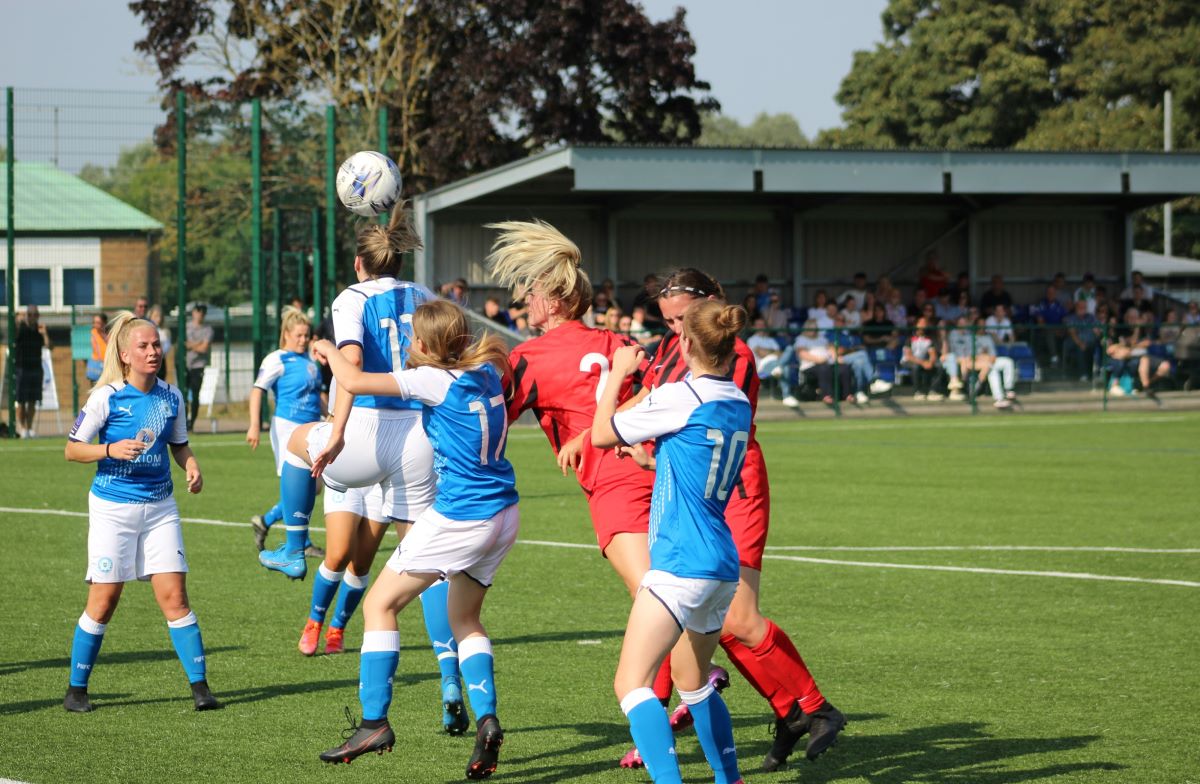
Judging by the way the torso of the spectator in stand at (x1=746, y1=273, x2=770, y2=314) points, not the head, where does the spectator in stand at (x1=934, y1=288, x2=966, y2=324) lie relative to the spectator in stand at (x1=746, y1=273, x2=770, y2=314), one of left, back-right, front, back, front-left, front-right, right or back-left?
back-left

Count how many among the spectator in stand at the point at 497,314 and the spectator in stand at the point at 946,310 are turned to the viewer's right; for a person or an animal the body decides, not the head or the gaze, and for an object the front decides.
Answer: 0

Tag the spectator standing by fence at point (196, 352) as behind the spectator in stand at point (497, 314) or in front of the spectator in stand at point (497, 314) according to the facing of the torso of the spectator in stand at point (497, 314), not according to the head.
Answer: in front

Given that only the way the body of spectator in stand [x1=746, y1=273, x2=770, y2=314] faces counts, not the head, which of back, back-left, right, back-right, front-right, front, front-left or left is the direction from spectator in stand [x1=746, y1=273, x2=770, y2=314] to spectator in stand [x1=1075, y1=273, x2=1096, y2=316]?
back-left

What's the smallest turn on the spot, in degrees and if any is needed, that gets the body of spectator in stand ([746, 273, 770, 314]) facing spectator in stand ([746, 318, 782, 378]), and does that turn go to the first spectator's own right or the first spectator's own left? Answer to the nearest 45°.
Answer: approximately 45° to the first spectator's own left

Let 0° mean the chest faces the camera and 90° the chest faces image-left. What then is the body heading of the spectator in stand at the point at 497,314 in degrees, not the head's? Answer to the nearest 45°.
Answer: approximately 45°

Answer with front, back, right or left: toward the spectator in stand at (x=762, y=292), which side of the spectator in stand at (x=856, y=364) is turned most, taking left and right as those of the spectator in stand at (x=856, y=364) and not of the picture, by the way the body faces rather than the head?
right

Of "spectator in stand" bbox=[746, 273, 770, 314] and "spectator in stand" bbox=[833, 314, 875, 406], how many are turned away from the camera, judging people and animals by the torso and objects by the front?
0
